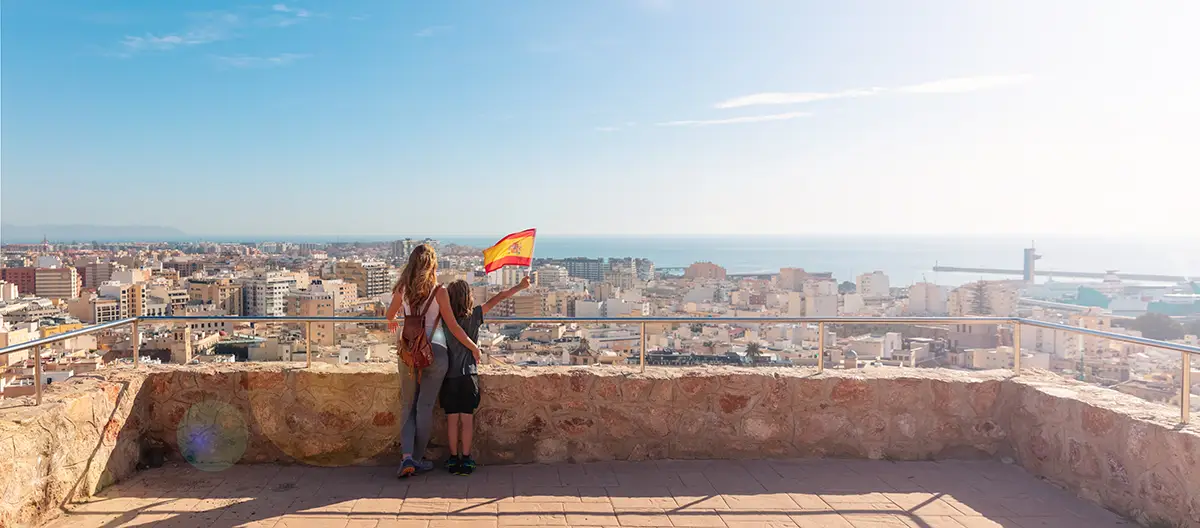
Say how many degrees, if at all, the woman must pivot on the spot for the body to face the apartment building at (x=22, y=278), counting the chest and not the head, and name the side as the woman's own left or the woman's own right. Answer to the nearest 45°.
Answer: approximately 45° to the woman's own left

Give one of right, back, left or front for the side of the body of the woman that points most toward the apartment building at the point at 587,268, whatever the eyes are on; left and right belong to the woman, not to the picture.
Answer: front

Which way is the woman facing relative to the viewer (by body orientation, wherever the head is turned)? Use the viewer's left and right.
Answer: facing away from the viewer

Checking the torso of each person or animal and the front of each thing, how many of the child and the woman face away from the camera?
2

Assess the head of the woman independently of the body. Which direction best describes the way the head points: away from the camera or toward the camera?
away from the camera

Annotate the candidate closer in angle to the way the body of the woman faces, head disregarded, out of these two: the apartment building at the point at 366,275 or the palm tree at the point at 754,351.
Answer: the apartment building

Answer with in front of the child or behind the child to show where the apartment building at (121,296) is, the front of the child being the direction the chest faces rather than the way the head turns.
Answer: in front

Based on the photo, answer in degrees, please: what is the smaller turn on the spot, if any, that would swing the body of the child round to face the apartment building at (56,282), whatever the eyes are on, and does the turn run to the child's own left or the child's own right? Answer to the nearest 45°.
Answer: approximately 45° to the child's own left

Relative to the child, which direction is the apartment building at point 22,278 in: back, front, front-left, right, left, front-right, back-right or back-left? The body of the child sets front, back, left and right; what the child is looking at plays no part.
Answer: front-left

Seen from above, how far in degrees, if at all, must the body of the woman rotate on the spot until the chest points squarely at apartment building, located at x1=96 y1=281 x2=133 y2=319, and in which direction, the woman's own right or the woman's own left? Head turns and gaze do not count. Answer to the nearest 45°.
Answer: approximately 45° to the woman's own left

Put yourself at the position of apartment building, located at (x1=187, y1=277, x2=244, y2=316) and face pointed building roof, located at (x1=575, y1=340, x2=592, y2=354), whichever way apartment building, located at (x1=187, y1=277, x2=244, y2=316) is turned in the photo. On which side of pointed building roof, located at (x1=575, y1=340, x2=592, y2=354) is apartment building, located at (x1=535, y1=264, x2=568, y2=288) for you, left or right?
left

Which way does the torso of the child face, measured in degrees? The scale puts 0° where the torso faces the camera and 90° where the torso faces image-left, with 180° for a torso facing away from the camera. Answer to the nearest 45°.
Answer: approximately 180°

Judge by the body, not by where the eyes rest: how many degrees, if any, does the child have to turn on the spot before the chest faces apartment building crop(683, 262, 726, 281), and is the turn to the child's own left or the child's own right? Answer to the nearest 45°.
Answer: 0° — they already face it

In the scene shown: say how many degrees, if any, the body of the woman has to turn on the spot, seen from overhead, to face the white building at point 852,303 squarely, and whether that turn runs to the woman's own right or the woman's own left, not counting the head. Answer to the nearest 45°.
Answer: approximately 45° to the woman's own right
